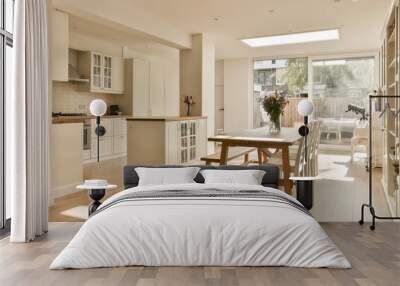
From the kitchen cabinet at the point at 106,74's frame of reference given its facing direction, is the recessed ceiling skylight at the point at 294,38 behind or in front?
in front

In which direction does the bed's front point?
toward the camera

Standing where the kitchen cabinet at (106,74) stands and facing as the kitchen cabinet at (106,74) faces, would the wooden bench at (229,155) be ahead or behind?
ahead

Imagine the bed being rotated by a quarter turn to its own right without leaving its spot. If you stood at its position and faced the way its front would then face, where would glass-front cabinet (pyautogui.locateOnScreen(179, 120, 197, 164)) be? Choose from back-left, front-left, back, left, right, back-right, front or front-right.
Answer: right

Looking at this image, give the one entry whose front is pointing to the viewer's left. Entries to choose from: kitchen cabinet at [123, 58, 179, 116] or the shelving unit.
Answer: the shelving unit

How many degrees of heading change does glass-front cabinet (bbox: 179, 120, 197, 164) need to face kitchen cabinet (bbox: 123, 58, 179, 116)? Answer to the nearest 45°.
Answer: approximately 135° to its left

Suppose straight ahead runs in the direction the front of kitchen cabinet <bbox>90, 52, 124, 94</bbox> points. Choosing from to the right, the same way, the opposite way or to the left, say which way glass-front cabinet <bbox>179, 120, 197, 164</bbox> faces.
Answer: the same way

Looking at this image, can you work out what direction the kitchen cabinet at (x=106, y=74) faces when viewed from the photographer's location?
facing the viewer and to the right of the viewer

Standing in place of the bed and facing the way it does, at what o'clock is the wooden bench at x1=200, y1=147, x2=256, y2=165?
The wooden bench is roughly at 6 o'clock from the bed.

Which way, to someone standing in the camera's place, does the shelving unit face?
facing to the left of the viewer

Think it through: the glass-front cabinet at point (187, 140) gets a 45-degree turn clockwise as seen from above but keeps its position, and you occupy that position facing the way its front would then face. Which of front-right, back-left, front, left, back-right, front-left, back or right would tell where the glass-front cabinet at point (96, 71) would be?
back-right

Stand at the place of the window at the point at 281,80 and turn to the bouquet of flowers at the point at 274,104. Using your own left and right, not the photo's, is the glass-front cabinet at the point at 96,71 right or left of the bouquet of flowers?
right

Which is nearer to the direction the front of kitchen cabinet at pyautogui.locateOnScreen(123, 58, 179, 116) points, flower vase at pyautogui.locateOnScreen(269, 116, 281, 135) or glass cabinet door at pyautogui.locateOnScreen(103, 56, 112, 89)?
the flower vase

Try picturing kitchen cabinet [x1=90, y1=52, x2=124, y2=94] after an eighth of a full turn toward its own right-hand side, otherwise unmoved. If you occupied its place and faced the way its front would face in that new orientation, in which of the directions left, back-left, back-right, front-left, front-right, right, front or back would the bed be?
front
